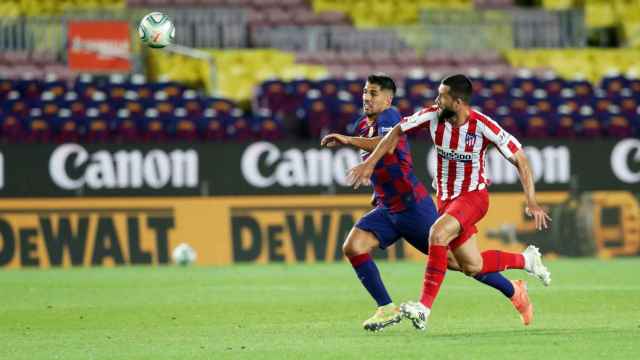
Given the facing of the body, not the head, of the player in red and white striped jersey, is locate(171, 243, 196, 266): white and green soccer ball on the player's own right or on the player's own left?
on the player's own right

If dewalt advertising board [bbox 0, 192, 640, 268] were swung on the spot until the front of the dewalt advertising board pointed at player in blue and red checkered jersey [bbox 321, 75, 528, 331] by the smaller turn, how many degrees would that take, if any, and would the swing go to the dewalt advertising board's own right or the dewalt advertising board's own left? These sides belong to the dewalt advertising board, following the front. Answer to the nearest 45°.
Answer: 0° — it already faces them

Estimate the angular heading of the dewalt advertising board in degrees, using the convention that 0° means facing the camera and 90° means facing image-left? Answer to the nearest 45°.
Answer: approximately 0°

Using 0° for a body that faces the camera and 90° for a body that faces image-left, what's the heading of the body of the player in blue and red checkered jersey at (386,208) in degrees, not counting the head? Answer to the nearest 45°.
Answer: approximately 45°

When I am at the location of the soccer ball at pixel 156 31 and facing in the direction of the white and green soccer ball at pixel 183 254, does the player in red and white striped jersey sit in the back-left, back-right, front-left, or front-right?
back-right
